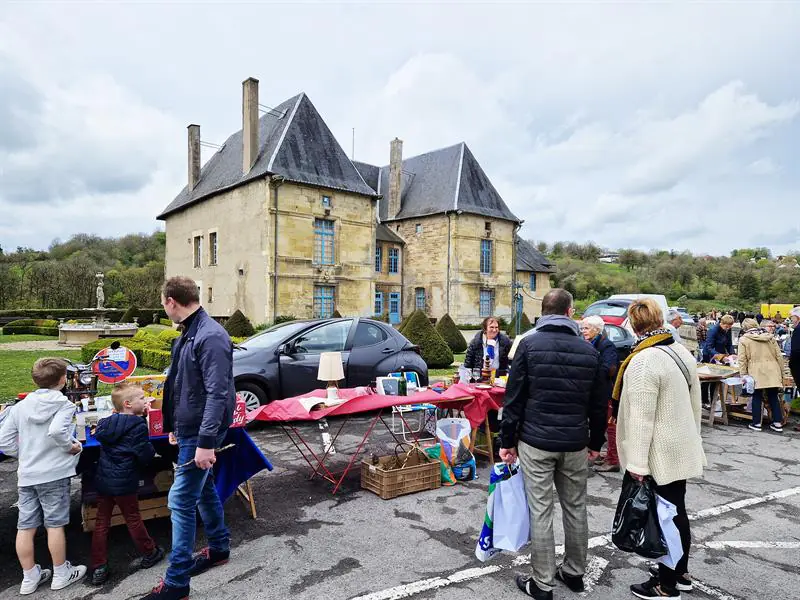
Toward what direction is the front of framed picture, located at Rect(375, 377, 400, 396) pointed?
toward the camera

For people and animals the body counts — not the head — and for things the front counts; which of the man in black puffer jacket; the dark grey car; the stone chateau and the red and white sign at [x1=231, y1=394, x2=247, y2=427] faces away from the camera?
the man in black puffer jacket

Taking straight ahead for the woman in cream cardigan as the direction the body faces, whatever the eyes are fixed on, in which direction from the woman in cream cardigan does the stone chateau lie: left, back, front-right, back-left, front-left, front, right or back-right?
front

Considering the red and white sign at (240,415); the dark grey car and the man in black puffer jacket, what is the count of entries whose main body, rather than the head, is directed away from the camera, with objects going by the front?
1

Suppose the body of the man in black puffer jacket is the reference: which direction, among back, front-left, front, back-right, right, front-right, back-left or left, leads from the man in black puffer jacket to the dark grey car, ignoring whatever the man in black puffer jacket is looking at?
front-left

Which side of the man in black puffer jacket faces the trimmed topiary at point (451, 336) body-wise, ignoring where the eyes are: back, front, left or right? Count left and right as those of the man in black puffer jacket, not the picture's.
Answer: front

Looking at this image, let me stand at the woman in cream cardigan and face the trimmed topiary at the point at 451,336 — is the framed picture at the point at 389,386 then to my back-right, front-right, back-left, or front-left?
front-left

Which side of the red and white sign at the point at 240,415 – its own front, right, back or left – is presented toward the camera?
front

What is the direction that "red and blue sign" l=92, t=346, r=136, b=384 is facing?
toward the camera

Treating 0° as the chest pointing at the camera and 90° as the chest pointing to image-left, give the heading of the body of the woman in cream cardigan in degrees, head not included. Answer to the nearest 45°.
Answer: approximately 135°

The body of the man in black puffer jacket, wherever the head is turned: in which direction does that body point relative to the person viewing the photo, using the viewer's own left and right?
facing away from the viewer

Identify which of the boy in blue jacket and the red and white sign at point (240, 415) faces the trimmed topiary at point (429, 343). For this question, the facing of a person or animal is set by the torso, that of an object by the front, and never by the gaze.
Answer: the boy in blue jacket

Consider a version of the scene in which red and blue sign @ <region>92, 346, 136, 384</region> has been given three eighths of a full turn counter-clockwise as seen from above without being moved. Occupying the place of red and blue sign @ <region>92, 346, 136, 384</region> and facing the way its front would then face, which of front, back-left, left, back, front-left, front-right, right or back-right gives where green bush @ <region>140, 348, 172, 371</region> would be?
front-left

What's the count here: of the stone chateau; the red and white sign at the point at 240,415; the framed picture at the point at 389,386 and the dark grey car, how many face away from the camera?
0

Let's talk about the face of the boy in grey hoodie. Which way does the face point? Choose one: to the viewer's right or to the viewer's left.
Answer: to the viewer's right

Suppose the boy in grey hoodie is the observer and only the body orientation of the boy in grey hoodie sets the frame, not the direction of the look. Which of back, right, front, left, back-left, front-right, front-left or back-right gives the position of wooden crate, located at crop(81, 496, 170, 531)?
front

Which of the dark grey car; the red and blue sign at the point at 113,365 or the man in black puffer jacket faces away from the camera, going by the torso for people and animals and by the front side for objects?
the man in black puffer jacket

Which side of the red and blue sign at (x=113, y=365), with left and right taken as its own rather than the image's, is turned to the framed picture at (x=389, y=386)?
left
